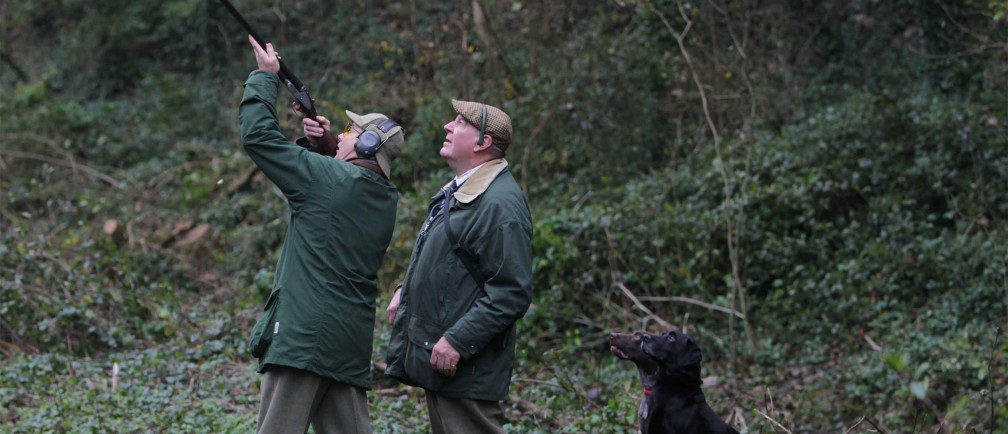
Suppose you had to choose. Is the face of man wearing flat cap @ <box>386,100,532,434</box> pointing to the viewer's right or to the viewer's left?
to the viewer's left

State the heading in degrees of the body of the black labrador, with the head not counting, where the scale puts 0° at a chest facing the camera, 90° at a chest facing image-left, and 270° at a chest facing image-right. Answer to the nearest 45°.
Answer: approximately 90°

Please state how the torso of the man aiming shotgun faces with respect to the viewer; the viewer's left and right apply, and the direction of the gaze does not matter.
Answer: facing away from the viewer and to the left of the viewer

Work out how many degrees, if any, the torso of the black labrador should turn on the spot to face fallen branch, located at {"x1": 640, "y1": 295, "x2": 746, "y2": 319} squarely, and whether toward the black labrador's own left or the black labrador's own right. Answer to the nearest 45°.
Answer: approximately 90° to the black labrador's own right

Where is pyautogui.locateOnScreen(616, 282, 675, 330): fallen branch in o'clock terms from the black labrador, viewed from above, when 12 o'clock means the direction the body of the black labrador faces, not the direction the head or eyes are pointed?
The fallen branch is roughly at 3 o'clock from the black labrador.

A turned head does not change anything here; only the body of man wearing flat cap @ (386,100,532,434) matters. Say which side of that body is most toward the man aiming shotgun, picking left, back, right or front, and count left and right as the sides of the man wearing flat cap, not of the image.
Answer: front

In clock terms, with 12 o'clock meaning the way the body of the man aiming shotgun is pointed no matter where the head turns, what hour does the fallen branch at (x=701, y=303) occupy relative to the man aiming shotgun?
The fallen branch is roughly at 3 o'clock from the man aiming shotgun.

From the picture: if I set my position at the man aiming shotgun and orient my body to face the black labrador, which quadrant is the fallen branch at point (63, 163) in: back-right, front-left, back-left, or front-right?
back-left

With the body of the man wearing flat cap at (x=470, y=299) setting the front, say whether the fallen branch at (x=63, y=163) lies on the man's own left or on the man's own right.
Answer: on the man's own right

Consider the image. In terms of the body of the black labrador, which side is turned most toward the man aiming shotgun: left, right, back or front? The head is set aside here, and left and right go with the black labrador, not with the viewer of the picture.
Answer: front
